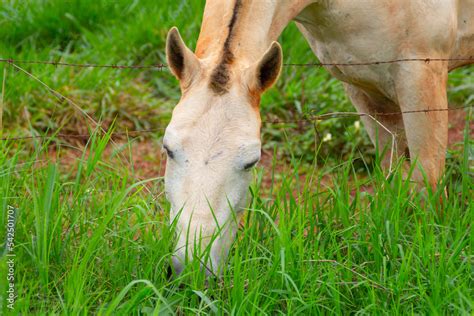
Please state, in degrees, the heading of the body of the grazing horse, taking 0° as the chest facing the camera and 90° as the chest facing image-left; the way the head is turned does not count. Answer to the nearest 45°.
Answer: approximately 45°
